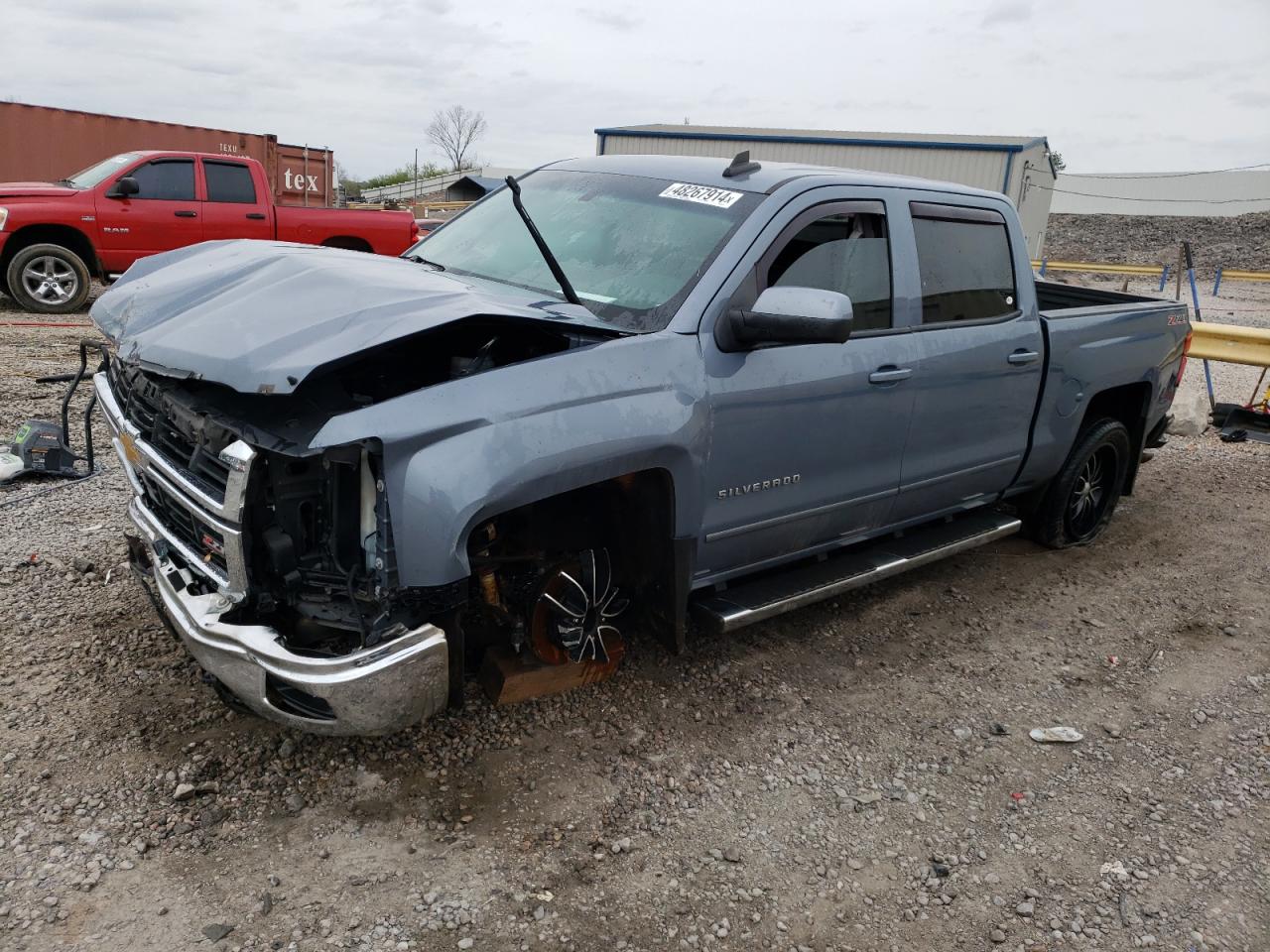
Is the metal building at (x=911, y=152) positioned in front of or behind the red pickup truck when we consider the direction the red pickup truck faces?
behind

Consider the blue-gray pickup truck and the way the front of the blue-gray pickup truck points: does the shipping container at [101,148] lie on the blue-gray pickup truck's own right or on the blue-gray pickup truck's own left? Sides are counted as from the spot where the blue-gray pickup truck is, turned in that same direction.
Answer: on the blue-gray pickup truck's own right

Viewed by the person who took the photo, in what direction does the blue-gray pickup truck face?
facing the viewer and to the left of the viewer

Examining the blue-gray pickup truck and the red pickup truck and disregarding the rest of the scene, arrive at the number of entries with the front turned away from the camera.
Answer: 0

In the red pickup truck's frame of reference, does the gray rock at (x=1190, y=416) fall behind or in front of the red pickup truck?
behind

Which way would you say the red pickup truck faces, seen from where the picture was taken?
facing to the left of the viewer

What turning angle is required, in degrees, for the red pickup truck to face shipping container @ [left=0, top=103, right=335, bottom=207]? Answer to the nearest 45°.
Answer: approximately 90° to its right

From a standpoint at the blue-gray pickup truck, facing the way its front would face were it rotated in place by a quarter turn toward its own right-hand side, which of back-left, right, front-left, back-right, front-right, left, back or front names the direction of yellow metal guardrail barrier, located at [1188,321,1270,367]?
right

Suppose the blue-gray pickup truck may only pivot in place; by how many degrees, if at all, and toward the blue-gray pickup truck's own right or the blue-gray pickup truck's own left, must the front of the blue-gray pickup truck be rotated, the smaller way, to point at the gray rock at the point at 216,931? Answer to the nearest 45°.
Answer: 0° — it already faces it

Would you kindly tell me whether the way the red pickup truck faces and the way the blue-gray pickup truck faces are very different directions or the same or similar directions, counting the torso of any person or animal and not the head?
same or similar directions

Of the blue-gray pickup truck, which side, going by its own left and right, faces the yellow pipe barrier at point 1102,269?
back

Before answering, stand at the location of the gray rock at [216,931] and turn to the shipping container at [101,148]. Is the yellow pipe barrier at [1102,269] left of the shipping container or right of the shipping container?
right

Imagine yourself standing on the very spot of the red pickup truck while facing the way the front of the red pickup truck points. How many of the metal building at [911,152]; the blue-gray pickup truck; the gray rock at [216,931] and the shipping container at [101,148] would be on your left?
2

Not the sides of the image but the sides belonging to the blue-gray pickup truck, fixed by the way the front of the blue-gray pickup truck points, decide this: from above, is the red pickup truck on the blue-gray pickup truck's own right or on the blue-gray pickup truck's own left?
on the blue-gray pickup truck's own right

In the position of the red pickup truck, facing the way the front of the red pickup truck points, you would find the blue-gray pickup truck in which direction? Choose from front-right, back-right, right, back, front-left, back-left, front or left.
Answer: left

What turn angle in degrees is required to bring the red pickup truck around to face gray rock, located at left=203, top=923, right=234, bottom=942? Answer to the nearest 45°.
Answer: approximately 90° to its left

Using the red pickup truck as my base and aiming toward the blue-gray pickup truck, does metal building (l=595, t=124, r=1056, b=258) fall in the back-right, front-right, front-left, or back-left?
back-left

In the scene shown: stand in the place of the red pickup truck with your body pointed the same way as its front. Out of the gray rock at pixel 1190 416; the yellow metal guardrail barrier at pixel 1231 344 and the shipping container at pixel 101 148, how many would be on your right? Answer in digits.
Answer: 1
